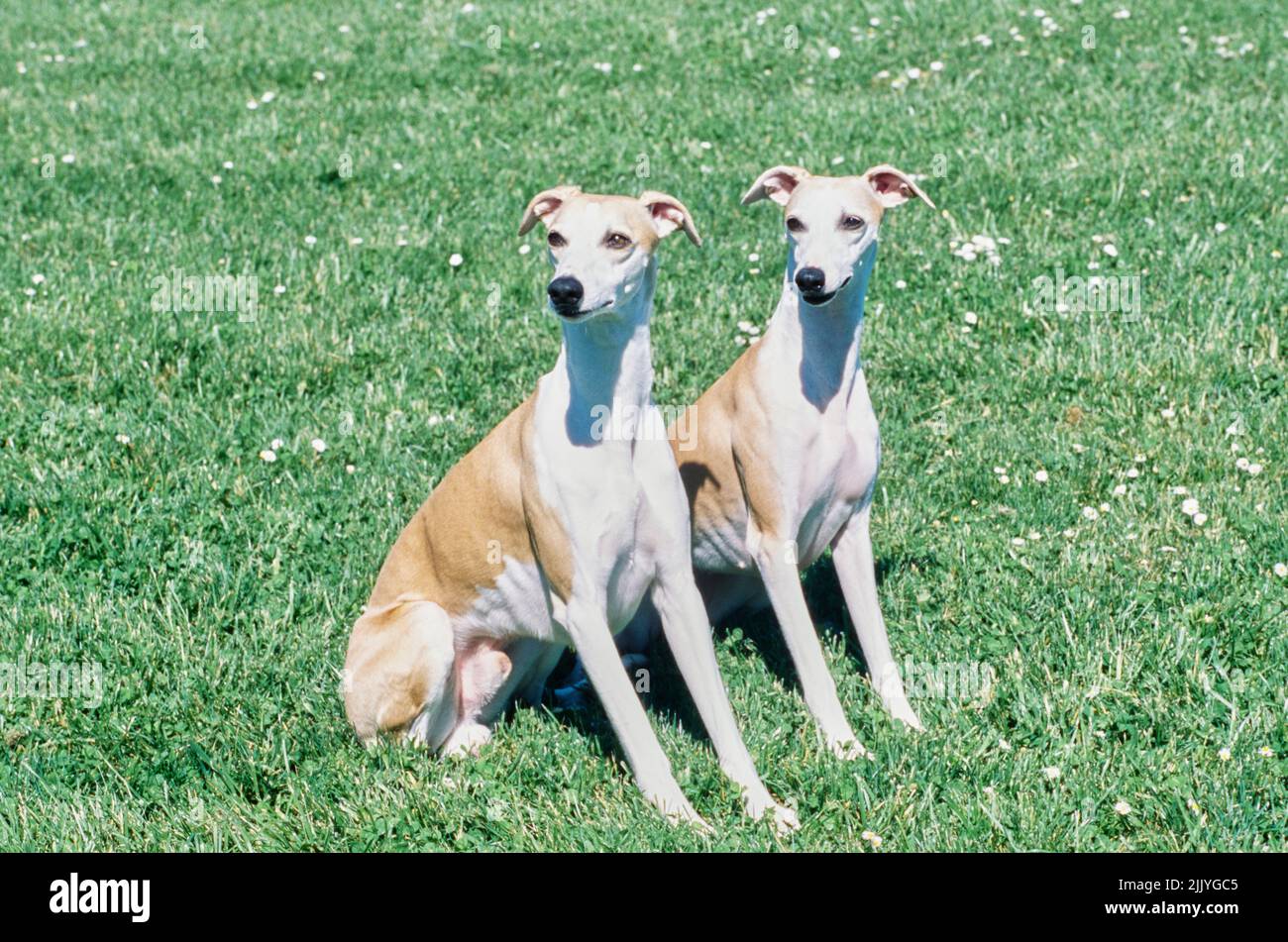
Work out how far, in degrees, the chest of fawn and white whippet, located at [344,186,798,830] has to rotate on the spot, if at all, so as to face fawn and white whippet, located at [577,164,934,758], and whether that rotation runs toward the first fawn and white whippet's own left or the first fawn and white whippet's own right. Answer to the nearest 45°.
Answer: approximately 90° to the first fawn and white whippet's own left

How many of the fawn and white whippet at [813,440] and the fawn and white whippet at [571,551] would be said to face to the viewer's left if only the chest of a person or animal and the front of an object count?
0

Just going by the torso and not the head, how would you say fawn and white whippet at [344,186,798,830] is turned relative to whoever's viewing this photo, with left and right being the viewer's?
facing the viewer and to the right of the viewer

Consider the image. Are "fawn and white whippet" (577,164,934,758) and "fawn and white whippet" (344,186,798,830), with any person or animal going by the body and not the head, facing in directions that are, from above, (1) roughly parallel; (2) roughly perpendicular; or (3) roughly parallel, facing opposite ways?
roughly parallel

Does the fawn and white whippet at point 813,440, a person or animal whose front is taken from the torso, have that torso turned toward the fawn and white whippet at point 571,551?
no
